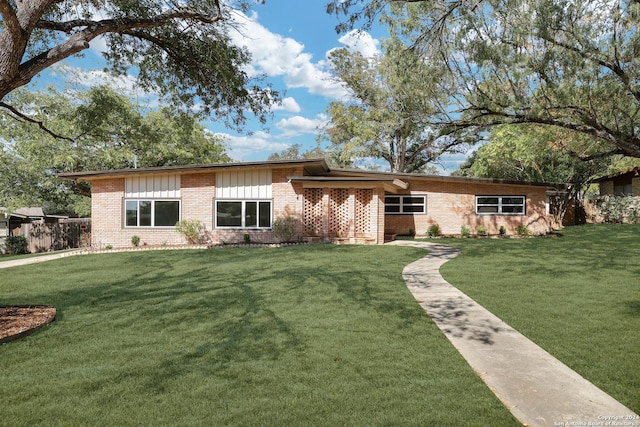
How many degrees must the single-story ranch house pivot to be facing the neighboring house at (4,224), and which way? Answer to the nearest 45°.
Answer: approximately 135° to its right

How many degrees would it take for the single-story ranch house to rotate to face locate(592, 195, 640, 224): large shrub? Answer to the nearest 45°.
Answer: approximately 90° to its left

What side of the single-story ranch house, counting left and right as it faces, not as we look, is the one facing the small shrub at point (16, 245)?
right

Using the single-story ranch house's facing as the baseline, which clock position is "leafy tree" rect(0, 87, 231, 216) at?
The leafy tree is roughly at 4 o'clock from the single-story ranch house.

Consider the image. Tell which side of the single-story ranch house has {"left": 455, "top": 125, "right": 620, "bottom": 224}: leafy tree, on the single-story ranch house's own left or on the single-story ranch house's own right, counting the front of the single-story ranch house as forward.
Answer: on the single-story ranch house's own left

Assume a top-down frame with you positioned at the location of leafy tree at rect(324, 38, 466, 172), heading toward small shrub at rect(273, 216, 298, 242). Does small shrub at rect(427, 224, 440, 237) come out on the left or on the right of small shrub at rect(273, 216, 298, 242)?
left

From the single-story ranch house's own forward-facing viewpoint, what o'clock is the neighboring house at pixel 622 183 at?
The neighboring house is roughly at 8 o'clock from the single-story ranch house.

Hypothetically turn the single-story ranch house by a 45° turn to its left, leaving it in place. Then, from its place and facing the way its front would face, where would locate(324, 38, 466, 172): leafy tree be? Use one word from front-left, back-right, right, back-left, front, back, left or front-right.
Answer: left

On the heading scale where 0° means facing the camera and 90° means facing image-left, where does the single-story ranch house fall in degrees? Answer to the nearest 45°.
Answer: approximately 0°

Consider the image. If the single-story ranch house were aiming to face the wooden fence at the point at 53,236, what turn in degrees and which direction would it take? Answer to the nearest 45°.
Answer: approximately 90° to its right
